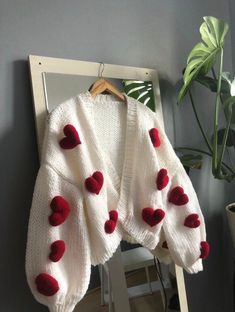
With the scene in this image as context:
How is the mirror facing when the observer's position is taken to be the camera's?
facing the viewer and to the right of the viewer

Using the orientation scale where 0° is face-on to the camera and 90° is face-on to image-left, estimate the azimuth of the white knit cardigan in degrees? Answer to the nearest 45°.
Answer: approximately 315°
